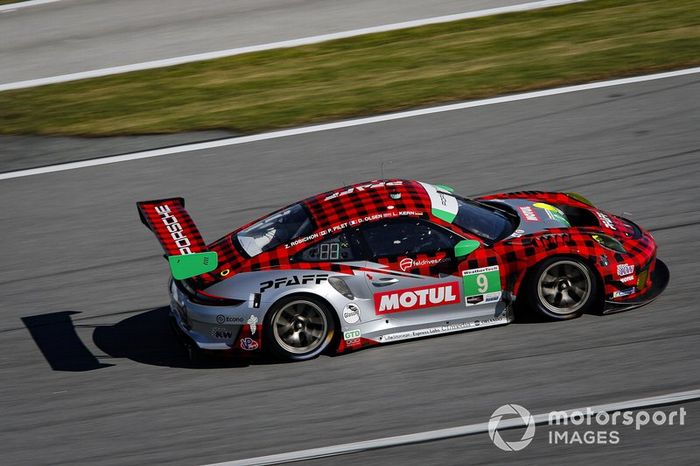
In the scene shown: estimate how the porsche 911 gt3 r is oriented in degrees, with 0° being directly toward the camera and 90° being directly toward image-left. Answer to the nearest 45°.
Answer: approximately 270°
